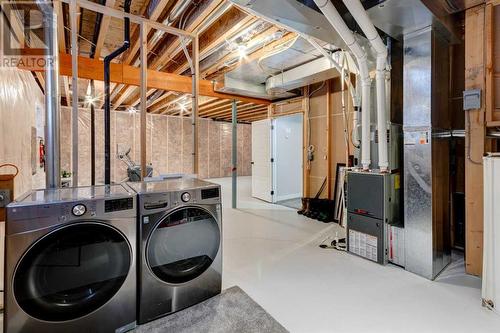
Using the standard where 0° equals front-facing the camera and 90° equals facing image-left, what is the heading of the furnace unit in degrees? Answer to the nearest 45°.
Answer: approximately 45°

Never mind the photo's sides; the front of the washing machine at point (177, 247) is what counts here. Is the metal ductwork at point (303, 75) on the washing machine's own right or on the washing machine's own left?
on the washing machine's own left

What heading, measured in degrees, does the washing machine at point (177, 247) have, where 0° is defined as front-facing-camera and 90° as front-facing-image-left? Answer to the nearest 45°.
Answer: approximately 315°

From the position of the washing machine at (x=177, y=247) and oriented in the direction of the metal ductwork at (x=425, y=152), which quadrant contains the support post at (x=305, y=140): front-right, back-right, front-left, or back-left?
front-left

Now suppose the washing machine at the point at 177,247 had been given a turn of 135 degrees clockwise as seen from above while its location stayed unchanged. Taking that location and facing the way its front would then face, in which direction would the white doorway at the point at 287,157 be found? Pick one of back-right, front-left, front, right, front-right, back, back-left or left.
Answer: back-right

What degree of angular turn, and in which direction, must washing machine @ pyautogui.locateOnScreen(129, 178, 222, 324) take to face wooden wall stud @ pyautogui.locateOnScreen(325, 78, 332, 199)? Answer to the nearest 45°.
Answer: approximately 90° to its left

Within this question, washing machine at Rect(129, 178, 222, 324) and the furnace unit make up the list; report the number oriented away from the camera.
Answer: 0

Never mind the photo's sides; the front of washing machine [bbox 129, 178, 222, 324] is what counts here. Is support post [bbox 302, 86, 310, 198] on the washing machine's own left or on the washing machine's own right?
on the washing machine's own left

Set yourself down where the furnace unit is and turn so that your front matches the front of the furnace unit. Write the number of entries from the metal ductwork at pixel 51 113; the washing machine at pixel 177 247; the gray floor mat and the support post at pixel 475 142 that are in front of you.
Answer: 3
